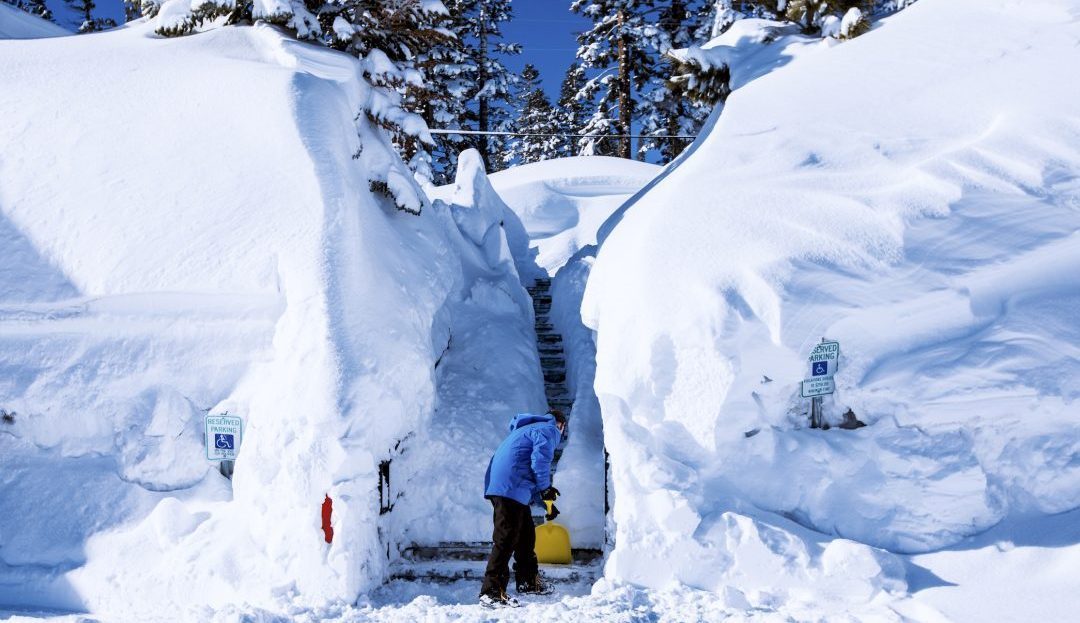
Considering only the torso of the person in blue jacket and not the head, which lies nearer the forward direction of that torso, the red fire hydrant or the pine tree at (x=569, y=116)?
the pine tree

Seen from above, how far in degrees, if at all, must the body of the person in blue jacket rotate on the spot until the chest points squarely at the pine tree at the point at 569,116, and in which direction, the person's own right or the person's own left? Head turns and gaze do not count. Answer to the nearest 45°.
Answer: approximately 45° to the person's own left

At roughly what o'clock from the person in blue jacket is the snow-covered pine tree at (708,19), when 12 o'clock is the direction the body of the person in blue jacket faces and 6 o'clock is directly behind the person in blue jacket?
The snow-covered pine tree is roughly at 11 o'clock from the person in blue jacket.

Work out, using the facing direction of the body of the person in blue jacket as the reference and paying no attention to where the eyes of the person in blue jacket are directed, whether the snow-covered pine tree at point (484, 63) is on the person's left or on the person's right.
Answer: on the person's left

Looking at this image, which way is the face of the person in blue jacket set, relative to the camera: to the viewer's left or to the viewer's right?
to the viewer's right

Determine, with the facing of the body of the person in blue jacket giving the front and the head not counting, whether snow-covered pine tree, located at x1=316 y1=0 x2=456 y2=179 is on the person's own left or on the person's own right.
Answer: on the person's own left

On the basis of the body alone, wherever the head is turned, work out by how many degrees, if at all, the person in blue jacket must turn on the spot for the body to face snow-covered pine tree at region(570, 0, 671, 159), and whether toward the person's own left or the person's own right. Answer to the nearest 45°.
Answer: approximately 45° to the person's own left

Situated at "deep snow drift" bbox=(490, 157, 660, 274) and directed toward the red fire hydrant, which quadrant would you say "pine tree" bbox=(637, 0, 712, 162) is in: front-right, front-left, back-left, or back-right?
back-left

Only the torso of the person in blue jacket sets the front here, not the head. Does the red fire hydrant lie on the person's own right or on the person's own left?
on the person's own left

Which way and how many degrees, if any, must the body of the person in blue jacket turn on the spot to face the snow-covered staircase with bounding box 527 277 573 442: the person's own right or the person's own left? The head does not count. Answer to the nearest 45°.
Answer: approximately 45° to the person's own left

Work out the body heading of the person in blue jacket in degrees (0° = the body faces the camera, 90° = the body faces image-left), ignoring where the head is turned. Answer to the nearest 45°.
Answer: approximately 225°
